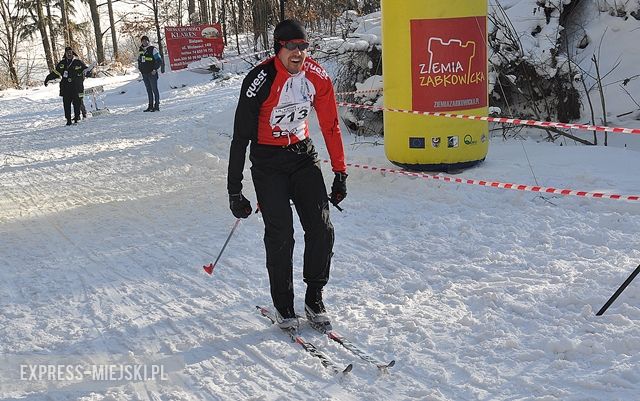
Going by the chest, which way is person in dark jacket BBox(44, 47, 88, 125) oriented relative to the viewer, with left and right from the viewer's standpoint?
facing the viewer

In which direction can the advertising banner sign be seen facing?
toward the camera

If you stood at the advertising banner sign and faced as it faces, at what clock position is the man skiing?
The man skiing is roughly at 12 o'clock from the advertising banner sign.

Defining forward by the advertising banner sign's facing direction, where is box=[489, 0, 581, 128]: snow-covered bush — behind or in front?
in front

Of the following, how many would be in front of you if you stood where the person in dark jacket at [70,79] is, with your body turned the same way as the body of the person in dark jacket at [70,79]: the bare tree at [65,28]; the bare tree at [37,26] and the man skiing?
1

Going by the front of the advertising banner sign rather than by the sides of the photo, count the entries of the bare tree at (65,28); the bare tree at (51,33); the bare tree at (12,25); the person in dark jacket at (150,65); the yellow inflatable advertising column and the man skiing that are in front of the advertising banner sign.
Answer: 3

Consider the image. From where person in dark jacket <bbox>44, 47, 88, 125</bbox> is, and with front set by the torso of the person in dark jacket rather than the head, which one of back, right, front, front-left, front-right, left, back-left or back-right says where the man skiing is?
front

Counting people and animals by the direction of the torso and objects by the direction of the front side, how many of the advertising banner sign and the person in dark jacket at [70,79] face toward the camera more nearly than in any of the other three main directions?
2

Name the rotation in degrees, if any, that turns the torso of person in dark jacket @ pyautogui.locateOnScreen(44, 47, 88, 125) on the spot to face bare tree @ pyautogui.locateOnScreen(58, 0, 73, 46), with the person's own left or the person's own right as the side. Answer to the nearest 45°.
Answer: approximately 180°

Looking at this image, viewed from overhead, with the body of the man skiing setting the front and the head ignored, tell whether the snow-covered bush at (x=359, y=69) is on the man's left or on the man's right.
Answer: on the man's left

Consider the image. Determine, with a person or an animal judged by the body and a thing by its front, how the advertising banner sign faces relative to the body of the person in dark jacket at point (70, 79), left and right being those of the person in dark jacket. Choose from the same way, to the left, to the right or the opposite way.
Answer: the same way

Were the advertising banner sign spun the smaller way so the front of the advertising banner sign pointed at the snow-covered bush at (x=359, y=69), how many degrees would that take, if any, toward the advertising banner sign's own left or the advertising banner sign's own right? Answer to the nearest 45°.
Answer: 0° — it already faces it
